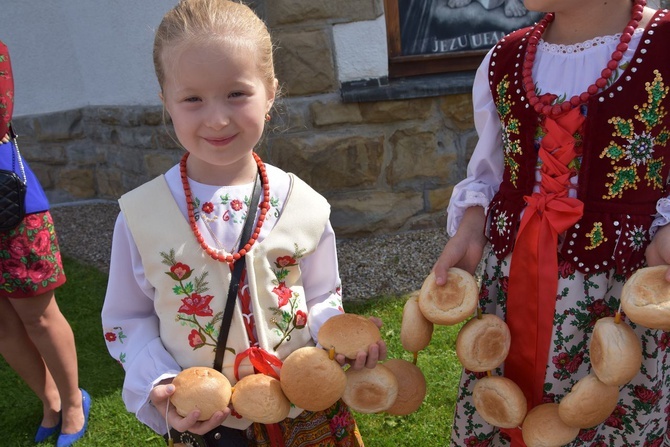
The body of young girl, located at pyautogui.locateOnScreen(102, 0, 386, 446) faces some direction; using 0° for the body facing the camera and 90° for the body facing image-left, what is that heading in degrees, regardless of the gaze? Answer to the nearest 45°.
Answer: approximately 0°

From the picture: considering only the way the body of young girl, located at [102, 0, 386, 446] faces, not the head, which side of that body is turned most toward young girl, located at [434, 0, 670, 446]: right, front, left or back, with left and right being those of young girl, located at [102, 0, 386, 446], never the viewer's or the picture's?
left
